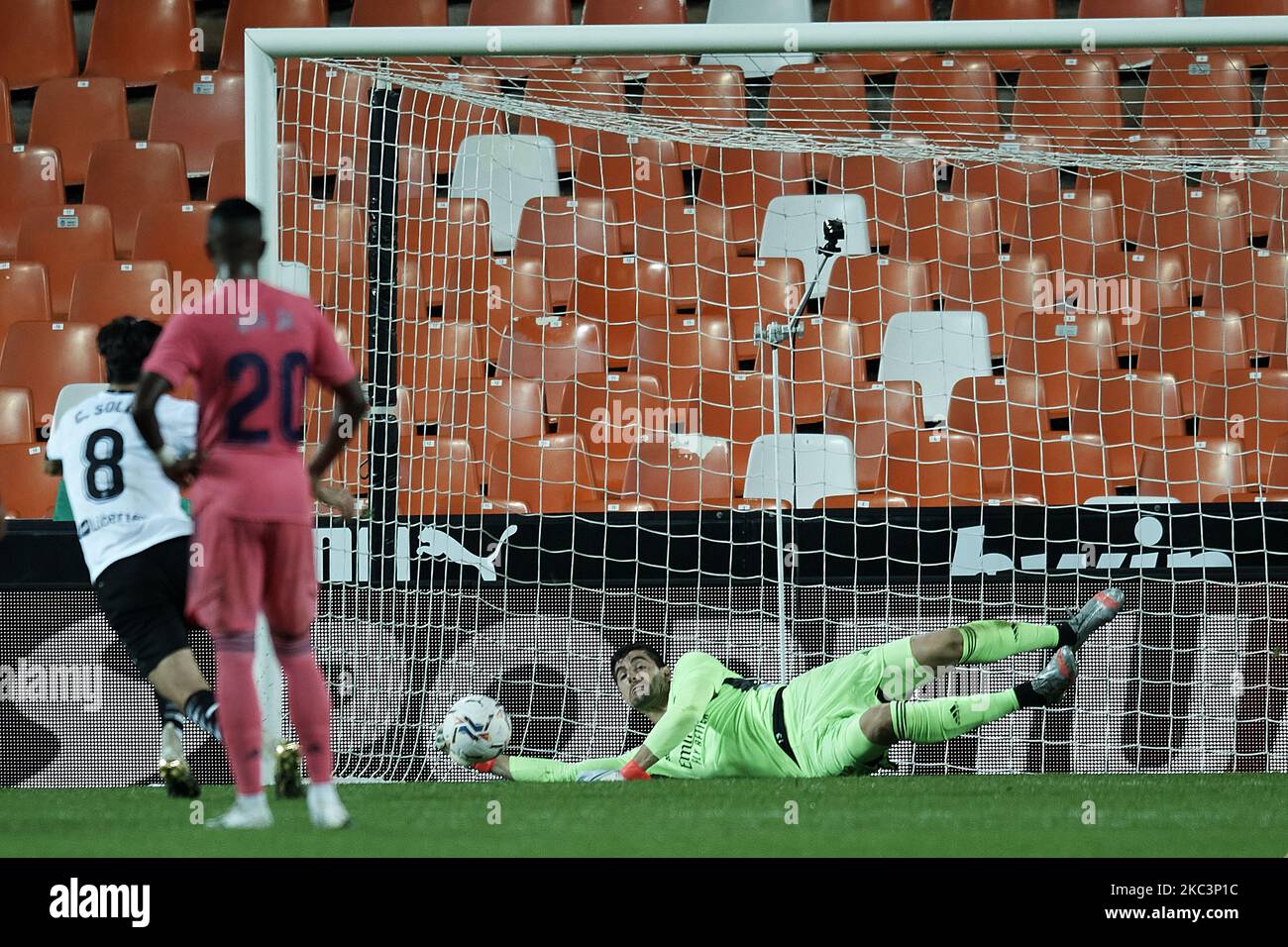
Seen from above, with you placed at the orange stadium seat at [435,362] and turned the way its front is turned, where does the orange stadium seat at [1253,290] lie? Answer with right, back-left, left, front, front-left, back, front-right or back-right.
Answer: left

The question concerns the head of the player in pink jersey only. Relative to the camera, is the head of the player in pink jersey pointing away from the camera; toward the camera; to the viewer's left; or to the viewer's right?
away from the camera

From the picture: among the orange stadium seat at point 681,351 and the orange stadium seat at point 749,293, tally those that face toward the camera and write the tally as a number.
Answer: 2

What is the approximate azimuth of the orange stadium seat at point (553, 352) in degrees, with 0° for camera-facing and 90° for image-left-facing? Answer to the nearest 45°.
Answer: approximately 0°

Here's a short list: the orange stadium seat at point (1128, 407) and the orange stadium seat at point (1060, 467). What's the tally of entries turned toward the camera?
2

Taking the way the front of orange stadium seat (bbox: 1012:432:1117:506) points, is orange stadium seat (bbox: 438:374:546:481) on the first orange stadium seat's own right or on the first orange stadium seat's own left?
on the first orange stadium seat's own right

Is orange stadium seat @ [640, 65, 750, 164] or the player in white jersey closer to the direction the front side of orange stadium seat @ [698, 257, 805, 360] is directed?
the player in white jersey

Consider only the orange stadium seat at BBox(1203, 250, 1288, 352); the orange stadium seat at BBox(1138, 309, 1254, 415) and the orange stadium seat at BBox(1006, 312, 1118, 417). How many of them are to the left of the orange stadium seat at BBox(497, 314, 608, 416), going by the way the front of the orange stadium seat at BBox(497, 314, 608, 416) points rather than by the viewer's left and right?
3

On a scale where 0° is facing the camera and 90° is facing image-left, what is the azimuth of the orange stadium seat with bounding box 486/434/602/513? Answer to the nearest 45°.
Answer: approximately 0°

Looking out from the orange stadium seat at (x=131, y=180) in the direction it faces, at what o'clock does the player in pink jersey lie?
The player in pink jersey is roughly at 12 o'clock from the orange stadium seat.
